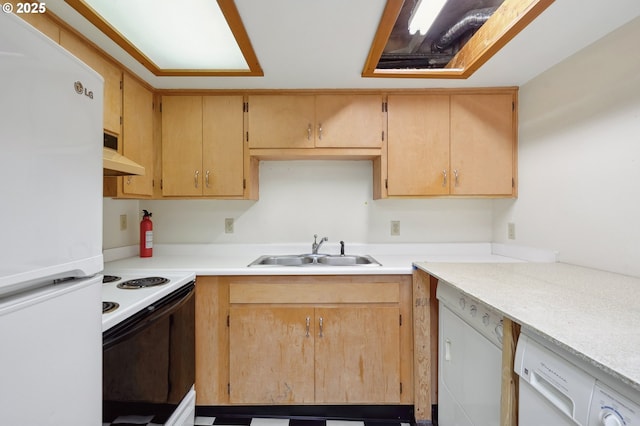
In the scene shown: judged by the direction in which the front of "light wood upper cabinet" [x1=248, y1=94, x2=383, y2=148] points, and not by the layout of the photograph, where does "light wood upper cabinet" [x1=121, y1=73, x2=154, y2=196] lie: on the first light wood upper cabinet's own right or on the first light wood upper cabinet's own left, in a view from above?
on the first light wood upper cabinet's own right

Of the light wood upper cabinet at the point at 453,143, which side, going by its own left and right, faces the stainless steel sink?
right

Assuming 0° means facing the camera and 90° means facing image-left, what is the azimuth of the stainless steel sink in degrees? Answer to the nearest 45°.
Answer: approximately 0°

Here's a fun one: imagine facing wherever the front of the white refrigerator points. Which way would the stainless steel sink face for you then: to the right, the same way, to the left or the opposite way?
to the right

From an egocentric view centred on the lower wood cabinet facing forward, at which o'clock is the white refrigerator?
The white refrigerator is roughly at 1 o'clock from the lower wood cabinet.

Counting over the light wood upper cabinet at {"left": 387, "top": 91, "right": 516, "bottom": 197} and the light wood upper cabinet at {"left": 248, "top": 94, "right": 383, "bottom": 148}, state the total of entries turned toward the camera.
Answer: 2

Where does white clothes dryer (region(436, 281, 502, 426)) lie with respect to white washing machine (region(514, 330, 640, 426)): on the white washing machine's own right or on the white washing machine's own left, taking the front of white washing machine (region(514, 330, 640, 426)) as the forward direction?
on the white washing machine's own right

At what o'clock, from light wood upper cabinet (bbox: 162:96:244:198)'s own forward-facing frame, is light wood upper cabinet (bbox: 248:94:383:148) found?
light wood upper cabinet (bbox: 248:94:383:148) is roughly at 10 o'clock from light wood upper cabinet (bbox: 162:96:244:198).

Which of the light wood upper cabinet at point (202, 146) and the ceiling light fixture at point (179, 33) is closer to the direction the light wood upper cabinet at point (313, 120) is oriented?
the ceiling light fixture

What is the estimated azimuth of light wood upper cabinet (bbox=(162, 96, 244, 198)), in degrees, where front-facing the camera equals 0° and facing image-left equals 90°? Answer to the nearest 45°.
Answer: approximately 0°

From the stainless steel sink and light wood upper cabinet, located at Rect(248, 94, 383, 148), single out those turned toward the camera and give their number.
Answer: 2

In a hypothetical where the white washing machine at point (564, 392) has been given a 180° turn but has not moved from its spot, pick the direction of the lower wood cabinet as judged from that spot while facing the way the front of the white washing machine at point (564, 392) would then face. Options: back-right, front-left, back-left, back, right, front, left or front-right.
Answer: back-left
